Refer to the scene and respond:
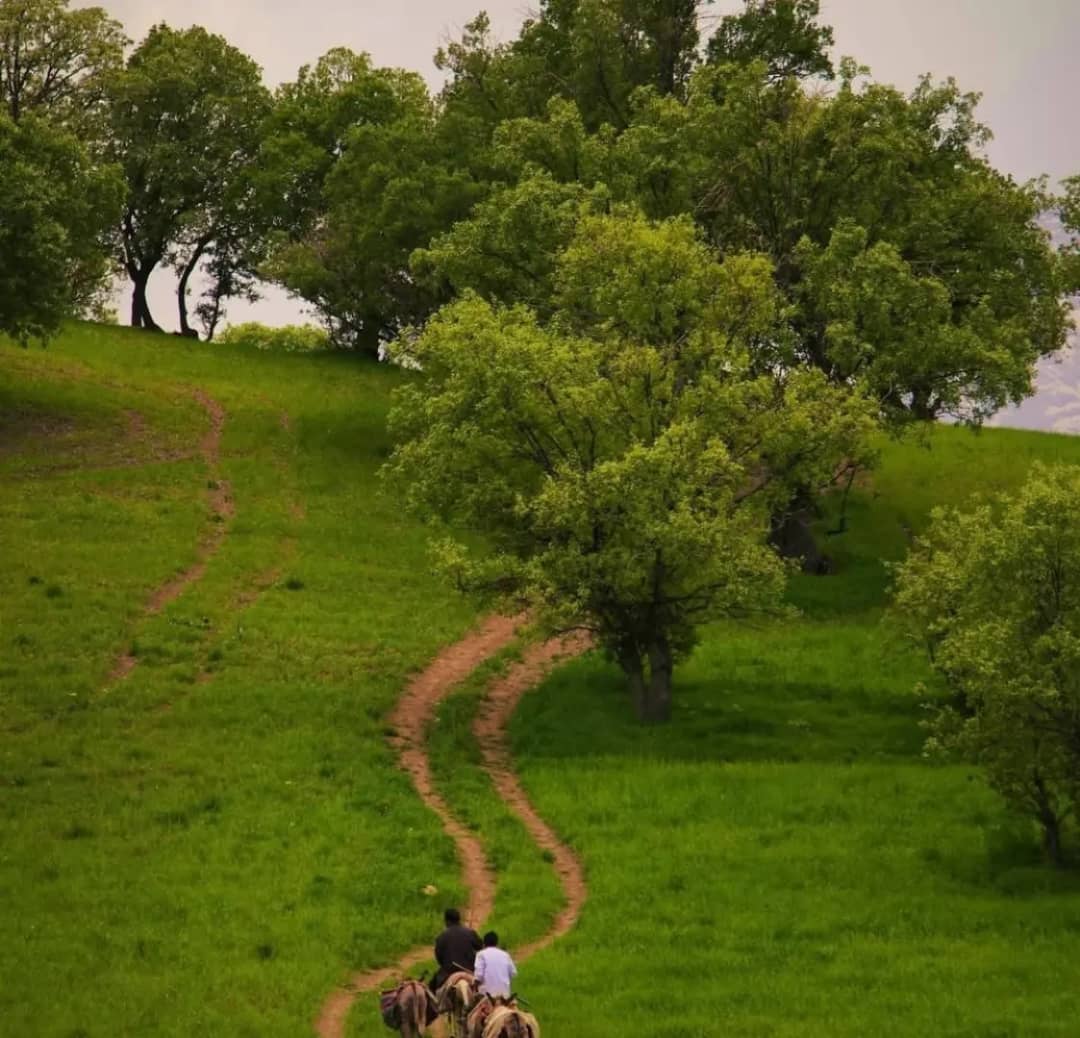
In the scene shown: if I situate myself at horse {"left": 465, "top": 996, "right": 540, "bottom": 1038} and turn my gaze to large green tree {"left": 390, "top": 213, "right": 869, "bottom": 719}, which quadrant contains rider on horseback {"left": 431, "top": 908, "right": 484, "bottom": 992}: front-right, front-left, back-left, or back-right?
front-left

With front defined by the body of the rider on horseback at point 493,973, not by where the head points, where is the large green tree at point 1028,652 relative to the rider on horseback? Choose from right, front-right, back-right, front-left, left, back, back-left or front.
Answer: front-right

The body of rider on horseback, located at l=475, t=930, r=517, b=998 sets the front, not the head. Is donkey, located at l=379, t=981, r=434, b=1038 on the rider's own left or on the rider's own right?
on the rider's own left

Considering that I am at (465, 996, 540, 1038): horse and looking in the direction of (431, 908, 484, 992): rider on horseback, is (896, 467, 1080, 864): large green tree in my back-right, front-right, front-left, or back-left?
front-right

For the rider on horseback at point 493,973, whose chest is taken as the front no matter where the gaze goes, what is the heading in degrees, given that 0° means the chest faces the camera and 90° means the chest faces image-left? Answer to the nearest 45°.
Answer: approximately 180°

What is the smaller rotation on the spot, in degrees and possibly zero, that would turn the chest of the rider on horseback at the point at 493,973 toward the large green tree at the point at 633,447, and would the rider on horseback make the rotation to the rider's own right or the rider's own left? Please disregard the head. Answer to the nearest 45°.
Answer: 0° — they already face it

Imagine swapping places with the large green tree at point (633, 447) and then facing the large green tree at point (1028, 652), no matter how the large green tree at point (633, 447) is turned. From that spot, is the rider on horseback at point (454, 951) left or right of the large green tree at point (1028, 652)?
right

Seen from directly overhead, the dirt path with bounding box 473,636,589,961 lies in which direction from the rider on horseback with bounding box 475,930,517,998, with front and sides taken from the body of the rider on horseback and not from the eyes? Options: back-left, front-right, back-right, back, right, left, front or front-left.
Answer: front

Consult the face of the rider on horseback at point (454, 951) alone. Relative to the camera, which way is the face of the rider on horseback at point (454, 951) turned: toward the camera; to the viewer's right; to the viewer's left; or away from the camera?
away from the camera

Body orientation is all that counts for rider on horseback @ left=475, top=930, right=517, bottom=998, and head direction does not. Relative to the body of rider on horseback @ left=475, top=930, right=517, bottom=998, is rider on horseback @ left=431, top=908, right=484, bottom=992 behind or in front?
in front
